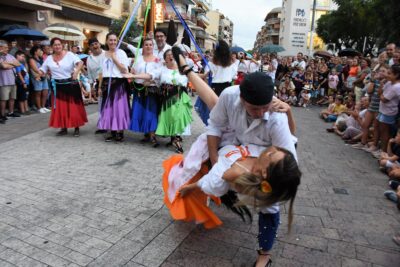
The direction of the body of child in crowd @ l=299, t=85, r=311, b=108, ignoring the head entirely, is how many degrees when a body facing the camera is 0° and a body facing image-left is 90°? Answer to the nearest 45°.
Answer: approximately 45°

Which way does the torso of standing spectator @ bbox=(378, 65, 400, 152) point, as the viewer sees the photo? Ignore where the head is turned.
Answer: to the viewer's left

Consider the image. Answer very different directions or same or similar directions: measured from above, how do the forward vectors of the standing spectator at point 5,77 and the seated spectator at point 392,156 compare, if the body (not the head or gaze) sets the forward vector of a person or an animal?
very different directions

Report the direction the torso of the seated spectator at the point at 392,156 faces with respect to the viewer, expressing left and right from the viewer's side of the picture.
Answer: facing to the left of the viewer

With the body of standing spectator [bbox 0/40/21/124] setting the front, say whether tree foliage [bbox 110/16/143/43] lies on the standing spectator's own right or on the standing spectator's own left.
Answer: on the standing spectator's own left
